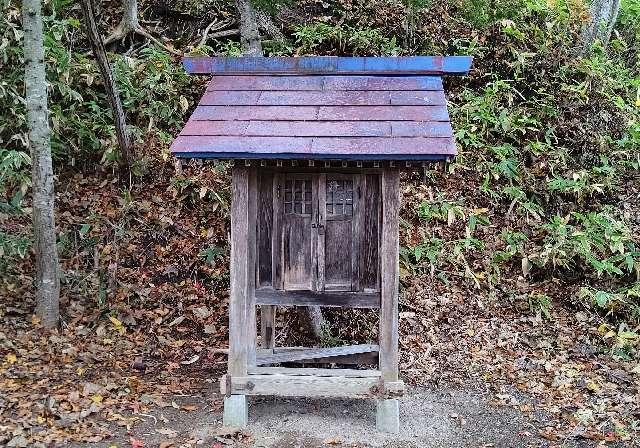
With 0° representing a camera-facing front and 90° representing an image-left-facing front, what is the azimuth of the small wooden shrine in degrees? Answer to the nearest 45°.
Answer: approximately 0°

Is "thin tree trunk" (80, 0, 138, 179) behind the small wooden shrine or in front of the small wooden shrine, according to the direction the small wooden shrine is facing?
behind

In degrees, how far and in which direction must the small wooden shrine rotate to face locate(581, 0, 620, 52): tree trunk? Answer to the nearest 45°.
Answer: approximately 135° to its left

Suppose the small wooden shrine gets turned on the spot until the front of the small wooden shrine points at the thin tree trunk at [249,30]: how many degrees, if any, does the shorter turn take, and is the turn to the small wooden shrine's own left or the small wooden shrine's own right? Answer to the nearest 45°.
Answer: approximately 180°

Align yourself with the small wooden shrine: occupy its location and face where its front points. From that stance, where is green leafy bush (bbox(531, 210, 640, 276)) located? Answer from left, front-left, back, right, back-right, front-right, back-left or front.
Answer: back-left

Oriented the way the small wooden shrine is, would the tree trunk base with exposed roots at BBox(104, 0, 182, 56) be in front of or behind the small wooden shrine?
behind

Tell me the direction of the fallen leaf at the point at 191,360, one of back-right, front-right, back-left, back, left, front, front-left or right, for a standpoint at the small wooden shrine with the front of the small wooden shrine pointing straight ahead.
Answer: back-right
